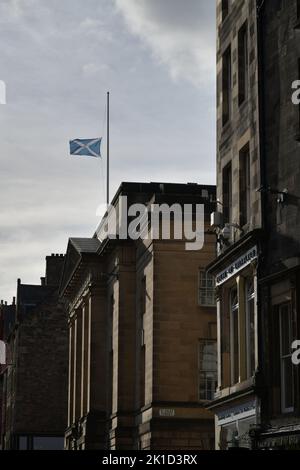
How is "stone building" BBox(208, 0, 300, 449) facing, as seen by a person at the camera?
facing the viewer and to the left of the viewer
